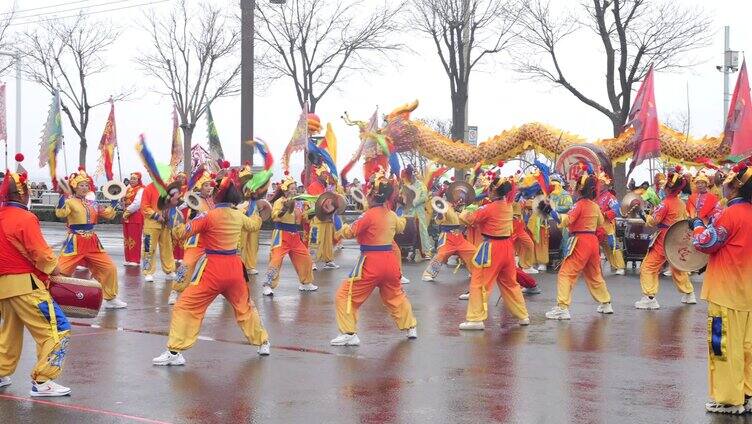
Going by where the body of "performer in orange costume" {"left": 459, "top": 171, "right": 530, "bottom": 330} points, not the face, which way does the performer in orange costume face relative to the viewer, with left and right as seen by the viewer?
facing away from the viewer and to the left of the viewer

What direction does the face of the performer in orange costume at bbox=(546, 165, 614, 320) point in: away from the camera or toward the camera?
away from the camera

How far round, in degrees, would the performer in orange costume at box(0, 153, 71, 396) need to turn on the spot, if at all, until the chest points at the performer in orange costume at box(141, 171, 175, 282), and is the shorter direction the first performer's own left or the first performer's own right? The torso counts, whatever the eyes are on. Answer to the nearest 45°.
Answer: approximately 45° to the first performer's own left

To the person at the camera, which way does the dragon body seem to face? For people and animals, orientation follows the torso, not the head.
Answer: facing to the left of the viewer

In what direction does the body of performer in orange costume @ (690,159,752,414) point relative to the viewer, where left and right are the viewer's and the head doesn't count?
facing away from the viewer and to the left of the viewer

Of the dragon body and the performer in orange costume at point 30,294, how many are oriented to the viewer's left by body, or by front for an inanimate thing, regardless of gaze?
1

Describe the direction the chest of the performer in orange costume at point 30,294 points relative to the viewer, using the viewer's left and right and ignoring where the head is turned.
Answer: facing away from the viewer and to the right of the viewer

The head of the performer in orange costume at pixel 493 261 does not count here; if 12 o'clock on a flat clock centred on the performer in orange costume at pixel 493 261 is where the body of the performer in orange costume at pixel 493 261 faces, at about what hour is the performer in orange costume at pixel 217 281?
the performer in orange costume at pixel 217 281 is roughly at 9 o'clock from the performer in orange costume at pixel 493 261.

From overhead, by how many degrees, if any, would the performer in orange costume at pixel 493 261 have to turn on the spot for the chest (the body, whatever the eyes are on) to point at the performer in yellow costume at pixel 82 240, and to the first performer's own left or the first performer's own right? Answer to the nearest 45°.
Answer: approximately 45° to the first performer's own left
